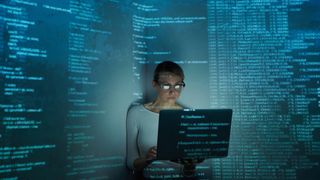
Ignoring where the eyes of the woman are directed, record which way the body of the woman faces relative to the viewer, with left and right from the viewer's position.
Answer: facing the viewer and to the right of the viewer
